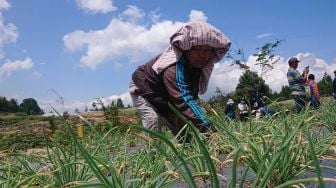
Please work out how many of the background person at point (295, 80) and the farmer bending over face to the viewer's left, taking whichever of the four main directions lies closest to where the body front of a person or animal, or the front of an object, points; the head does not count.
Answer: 0

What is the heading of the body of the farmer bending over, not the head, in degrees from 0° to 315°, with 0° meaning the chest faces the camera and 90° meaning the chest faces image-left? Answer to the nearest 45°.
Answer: approximately 315°

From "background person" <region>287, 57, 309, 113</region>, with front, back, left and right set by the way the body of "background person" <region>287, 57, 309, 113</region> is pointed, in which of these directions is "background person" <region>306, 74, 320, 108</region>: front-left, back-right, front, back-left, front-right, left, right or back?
left

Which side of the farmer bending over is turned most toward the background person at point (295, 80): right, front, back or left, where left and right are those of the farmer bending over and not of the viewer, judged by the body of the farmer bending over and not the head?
left
